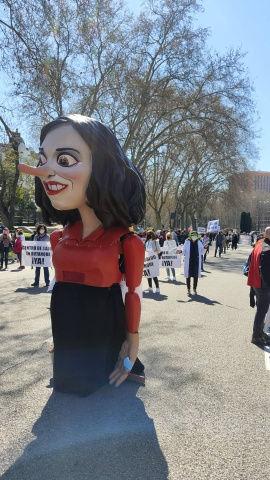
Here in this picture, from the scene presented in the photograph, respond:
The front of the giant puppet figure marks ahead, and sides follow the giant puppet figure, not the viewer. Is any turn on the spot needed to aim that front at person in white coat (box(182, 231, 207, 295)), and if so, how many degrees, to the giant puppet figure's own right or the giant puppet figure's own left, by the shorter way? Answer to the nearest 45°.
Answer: approximately 180°

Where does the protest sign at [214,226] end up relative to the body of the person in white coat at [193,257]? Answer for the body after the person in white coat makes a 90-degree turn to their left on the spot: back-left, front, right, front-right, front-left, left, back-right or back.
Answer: left

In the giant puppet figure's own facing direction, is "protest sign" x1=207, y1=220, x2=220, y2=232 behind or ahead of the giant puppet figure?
behind

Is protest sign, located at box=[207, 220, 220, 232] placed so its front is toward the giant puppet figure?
yes

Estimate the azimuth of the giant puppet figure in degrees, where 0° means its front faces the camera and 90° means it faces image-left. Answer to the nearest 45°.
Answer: approximately 45°

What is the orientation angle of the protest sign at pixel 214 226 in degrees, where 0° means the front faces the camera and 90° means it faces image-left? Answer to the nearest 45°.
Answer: approximately 0°
